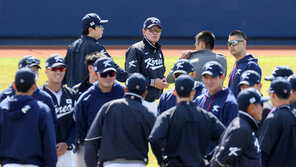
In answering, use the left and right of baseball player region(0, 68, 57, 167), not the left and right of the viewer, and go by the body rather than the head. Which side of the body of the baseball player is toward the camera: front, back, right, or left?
back

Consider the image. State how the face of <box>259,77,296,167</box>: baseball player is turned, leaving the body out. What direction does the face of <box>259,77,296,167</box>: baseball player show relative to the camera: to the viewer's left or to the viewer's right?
to the viewer's left

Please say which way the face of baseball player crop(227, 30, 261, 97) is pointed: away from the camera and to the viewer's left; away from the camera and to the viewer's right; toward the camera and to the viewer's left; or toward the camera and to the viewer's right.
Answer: toward the camera and to the viewer's left

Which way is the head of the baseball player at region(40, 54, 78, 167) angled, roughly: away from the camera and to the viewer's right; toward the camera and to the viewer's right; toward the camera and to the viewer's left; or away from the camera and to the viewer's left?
toward the camera and to the viewer's right

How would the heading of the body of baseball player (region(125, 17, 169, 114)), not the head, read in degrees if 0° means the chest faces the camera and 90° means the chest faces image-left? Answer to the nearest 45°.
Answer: approximately 315°

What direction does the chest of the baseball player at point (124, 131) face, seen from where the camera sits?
away from the camera

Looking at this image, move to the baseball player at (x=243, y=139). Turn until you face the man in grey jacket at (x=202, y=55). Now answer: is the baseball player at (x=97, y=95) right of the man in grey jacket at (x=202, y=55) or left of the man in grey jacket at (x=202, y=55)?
left

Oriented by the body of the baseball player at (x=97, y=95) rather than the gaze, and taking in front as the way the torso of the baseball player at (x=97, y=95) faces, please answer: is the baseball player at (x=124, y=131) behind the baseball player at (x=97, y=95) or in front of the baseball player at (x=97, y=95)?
in front

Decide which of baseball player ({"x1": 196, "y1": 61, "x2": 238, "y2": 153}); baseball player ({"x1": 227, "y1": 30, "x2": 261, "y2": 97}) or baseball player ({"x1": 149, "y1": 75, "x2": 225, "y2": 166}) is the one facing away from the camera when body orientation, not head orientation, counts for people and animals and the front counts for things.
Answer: baseball player ({"x1": 149, "y1": 75, "x2": 225, "y2": 166})

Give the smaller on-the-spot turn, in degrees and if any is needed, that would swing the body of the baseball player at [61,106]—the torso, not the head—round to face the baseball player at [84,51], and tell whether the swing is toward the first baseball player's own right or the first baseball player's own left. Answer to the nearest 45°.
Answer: approximately 180°
